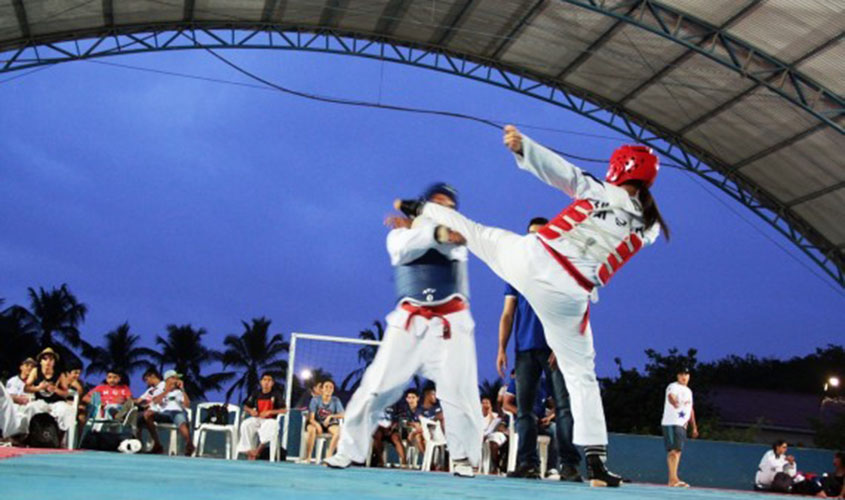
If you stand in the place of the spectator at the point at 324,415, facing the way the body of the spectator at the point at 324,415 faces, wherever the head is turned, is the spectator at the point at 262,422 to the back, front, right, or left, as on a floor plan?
right

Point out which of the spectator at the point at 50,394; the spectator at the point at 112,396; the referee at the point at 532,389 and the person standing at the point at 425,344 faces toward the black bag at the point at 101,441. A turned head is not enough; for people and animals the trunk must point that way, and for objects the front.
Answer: the spectator at the point at 112,396

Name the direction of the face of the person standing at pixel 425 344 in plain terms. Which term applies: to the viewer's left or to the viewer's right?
to the viewer's right

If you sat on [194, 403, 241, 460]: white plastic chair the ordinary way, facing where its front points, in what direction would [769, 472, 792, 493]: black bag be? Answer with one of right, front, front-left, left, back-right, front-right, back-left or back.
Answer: left

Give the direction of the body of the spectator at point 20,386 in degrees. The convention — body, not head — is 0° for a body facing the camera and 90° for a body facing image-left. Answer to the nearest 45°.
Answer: approximately 315°

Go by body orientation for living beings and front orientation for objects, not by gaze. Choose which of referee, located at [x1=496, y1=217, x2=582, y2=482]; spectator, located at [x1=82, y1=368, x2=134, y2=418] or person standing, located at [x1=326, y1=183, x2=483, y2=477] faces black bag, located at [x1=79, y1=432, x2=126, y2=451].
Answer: spectator, located at [x1=82, y1=368, x2=134, y2=418]
